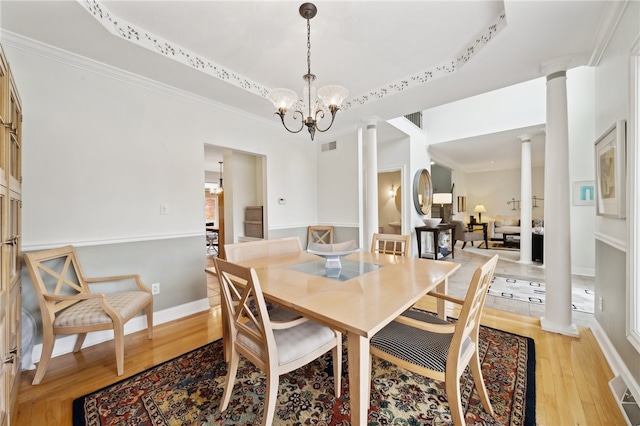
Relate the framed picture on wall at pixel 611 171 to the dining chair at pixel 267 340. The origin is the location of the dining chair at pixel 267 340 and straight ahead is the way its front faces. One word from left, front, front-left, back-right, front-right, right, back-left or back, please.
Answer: front-right

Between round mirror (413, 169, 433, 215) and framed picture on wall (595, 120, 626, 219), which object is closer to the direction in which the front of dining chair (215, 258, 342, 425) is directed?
the round mirror

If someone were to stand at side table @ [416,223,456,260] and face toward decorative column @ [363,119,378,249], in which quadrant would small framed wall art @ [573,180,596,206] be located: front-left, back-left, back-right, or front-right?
back-left

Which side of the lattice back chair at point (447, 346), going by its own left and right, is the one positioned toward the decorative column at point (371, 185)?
right

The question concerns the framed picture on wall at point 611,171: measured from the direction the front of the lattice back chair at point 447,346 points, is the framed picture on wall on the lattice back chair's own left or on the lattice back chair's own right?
on the lattice back chair's own right

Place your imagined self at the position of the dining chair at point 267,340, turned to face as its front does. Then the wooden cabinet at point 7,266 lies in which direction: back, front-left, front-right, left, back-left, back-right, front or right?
back-left

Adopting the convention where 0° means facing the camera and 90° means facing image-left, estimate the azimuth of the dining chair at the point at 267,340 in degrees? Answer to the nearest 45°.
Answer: approximately 225°

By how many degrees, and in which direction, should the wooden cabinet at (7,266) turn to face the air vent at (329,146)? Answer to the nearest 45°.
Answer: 0° — it already faces it

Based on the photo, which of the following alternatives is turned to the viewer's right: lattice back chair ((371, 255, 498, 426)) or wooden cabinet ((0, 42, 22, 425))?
the wooden cabinet

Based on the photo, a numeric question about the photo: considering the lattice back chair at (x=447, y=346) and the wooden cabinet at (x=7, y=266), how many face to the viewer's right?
1

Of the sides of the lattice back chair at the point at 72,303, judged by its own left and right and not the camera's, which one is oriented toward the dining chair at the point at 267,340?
front

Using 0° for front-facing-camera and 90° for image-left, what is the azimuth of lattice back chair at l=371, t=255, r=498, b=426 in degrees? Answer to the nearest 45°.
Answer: approximately 135°

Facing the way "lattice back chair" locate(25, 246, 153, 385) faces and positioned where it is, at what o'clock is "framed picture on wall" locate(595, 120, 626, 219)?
The framed picture on wall is roughly at 12 o'clock from the lattice back chair.

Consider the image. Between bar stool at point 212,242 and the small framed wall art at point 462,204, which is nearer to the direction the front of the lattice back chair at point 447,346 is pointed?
the bar stool

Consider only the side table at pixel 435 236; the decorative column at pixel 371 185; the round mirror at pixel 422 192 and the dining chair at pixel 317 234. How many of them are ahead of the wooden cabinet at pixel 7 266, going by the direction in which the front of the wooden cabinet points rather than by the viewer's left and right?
4

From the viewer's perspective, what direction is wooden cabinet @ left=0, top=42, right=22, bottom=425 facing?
to the viewer's right

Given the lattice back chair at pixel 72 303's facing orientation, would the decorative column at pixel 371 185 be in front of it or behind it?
in front
